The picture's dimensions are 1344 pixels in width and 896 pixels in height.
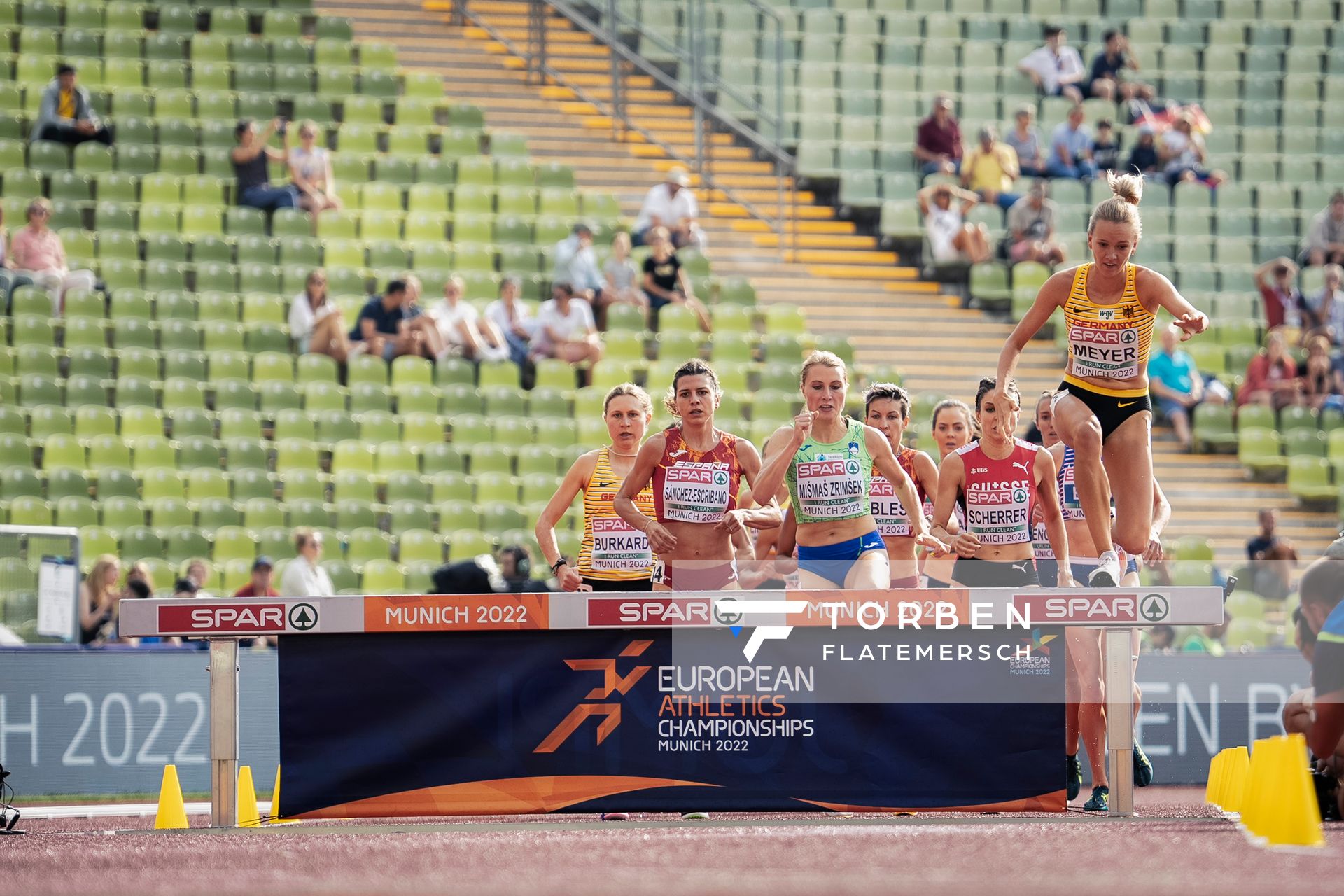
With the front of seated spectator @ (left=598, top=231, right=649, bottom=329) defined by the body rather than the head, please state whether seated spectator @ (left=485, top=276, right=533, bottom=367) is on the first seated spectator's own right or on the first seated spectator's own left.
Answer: on the first seated spectator's own right

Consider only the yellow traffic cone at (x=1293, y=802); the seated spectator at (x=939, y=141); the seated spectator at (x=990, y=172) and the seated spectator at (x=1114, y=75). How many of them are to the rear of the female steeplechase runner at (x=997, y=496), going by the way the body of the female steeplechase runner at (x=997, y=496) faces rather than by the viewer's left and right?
3

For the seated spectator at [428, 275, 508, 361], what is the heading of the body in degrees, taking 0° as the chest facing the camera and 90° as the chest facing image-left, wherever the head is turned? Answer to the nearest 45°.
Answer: approximately 315°

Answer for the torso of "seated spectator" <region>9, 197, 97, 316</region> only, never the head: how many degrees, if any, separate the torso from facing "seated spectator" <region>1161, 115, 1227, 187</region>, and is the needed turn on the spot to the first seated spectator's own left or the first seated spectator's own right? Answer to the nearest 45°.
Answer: approximately 45° to the first seated spectator's own left

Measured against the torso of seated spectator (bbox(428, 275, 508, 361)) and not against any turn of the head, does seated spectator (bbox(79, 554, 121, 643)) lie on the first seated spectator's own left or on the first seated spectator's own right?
on the first seated spectator's own right

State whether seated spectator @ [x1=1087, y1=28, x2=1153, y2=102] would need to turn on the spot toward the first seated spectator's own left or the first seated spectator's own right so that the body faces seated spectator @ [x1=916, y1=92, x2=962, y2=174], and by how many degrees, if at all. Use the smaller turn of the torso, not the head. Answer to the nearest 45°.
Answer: approximately 90° to the first seated spectator's own right

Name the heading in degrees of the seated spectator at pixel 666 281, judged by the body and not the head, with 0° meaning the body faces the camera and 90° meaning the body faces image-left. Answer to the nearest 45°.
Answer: approximately 315°

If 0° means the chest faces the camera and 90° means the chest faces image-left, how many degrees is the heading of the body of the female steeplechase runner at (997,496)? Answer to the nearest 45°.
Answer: approximately 0°

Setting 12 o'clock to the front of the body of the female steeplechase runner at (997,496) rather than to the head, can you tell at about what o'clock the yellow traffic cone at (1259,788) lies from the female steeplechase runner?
The yellow traffic cone is roughly at 11 o'clock from the female steeplechase runner.
